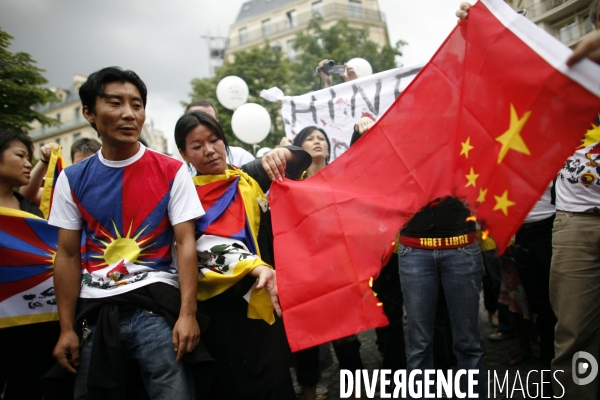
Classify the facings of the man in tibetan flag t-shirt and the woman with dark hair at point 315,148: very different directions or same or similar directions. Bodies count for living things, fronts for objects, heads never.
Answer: same or similar directions

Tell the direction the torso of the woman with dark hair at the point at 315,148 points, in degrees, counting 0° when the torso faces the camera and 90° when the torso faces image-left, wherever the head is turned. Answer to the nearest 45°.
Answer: approximately 315°

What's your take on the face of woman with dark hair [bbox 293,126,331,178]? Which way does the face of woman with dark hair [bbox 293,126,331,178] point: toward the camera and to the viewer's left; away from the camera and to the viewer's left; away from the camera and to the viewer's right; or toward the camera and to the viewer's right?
toward the camera and to the viewer's right

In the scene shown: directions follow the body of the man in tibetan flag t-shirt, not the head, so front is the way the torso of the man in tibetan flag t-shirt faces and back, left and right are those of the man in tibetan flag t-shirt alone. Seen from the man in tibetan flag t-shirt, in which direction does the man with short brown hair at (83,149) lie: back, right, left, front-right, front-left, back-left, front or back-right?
back

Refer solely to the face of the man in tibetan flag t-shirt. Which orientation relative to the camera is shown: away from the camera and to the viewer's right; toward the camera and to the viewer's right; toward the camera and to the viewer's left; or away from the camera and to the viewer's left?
toward the camera and to the viewer's right

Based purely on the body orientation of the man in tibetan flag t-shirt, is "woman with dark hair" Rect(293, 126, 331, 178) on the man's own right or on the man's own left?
on the man's own left

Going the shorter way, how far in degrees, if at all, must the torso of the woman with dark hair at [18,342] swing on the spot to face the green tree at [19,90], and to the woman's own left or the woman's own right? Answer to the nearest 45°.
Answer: approximately 135° to the woman's own left

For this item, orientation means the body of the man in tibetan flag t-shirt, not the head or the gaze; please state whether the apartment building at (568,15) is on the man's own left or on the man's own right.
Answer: on the man's own left

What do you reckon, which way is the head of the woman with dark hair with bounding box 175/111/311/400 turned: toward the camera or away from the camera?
toward the camera

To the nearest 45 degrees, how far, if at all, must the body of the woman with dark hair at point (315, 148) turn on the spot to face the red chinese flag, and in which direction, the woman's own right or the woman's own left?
approximately 45° to the woman's own left

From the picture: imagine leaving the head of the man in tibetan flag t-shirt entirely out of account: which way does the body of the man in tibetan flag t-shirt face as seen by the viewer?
toward the camera

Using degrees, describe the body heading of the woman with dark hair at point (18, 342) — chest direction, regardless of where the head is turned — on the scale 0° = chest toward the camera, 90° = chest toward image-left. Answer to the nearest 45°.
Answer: approximately 315°

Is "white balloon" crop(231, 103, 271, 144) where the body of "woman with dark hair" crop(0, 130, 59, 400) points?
no

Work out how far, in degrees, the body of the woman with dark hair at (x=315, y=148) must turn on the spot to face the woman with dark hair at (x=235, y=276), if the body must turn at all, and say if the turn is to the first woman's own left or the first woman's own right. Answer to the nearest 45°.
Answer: approximately 45° to the first woman's own right

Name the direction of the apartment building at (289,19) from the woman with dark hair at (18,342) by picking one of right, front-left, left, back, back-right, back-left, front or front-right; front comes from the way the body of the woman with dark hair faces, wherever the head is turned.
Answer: left

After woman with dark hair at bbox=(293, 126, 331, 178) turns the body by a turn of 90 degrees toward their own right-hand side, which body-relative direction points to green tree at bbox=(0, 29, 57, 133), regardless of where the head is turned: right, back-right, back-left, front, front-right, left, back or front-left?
right
